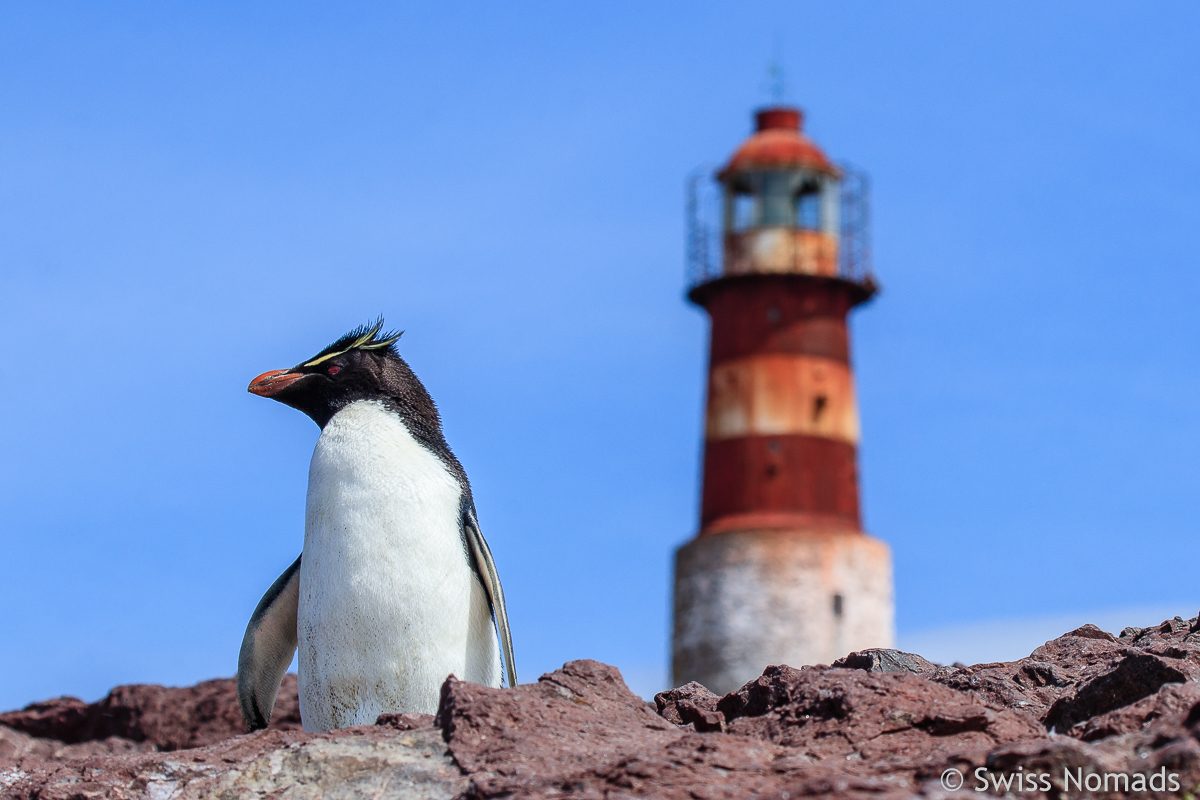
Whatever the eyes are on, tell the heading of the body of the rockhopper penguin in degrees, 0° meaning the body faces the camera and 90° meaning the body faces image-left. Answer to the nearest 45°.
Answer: approximately 45°
